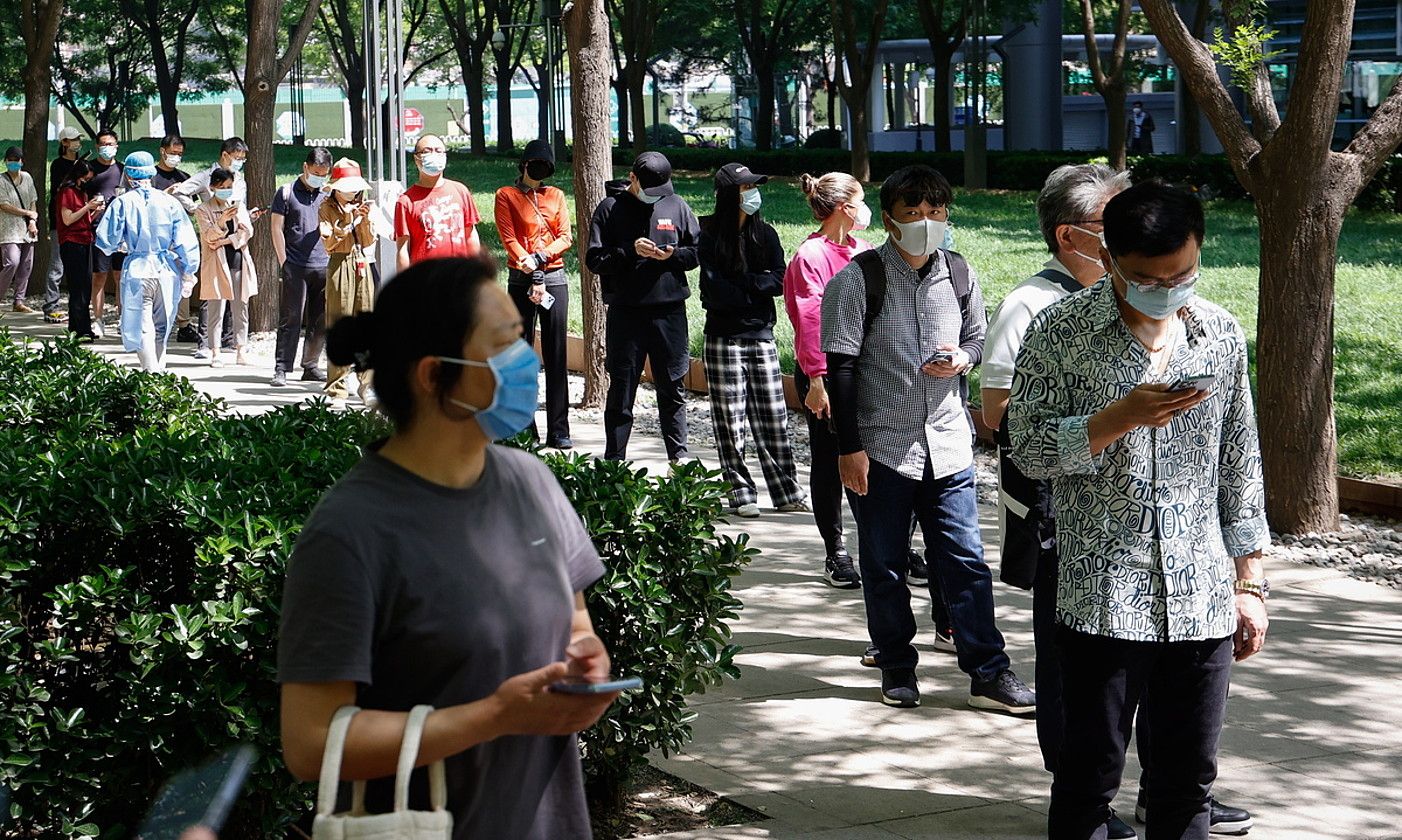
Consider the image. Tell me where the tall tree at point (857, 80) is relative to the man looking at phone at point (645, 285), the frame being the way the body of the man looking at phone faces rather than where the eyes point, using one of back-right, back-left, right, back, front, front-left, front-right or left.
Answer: back

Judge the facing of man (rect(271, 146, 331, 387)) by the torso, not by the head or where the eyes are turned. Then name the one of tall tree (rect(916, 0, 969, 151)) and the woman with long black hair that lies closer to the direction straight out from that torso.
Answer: the woman with long black hair

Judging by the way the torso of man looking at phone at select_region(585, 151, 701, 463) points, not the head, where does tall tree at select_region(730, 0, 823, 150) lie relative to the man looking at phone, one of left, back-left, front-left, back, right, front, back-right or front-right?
back

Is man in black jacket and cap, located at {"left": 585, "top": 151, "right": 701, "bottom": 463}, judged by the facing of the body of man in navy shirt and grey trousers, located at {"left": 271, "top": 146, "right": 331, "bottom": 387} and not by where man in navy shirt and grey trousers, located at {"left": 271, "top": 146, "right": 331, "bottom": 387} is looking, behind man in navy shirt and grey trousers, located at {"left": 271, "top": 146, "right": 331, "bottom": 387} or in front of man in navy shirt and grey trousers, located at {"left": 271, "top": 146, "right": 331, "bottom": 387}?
in front

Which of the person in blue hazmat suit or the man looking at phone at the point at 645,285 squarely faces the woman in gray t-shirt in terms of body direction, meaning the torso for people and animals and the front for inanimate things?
the man looking at phone
